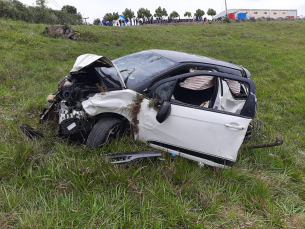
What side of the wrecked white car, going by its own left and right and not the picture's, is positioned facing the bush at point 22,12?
right

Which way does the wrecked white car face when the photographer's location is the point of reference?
facing the viewer and to the left of the viewer
